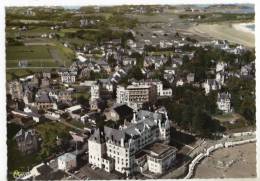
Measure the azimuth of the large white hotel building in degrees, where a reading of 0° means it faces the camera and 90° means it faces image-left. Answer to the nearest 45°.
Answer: approximately 315°

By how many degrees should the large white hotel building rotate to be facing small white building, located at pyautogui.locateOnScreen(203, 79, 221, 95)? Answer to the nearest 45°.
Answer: approximately 90° to its left

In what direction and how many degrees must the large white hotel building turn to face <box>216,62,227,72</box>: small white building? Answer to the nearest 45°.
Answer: approximately 90° to its left

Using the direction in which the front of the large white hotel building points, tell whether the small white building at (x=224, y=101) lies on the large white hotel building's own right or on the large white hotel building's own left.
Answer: on the large white hotel building's own left
